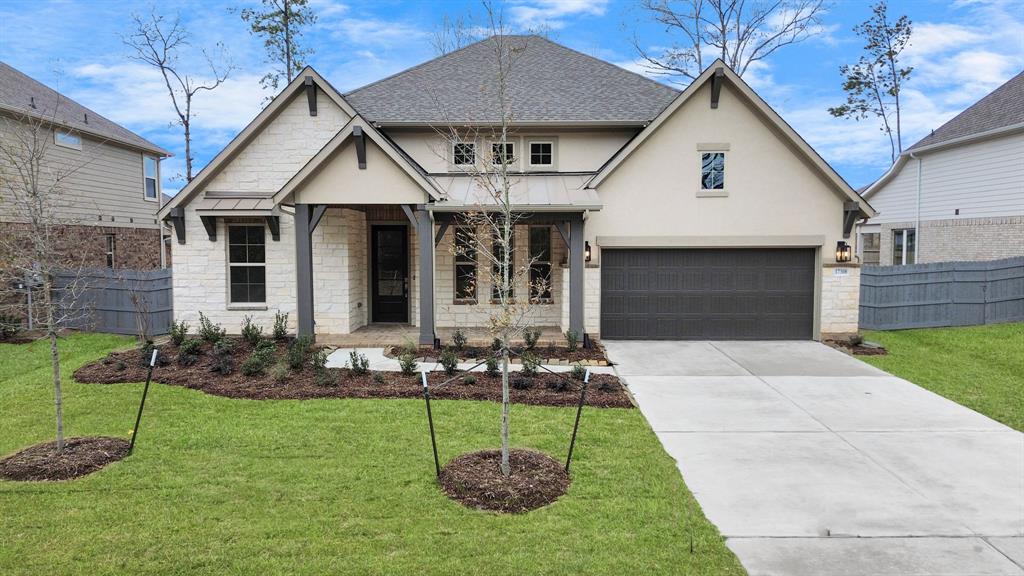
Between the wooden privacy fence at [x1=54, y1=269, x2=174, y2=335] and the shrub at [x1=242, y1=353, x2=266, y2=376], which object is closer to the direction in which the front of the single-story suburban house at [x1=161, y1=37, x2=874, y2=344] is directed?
the shrub

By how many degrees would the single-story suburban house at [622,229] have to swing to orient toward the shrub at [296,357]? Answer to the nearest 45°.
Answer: approximately 45° to its right

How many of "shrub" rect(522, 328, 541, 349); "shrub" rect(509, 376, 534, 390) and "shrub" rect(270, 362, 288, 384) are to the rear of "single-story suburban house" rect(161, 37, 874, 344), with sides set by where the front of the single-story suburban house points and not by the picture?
0

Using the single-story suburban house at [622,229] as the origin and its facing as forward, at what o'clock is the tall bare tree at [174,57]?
The tall bare tree is roughly at 4 o'clock from the single-story suburban house.

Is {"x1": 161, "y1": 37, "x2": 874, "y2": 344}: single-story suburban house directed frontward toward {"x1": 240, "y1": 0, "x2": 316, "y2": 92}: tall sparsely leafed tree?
no

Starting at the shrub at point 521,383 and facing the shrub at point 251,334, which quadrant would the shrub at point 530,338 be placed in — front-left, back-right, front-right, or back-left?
front-right

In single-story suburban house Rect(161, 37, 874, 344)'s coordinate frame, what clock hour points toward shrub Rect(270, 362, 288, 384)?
The shrub is roughly at 2 o'clock from the single-story suburban house.

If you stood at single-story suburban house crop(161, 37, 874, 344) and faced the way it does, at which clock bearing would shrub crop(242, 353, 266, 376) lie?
The shrub is roughly at 2 o'clock from the single-story suburban house.

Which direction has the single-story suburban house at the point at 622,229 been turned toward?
toward the camera

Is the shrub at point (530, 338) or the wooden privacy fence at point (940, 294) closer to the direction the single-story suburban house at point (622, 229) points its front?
the shrub

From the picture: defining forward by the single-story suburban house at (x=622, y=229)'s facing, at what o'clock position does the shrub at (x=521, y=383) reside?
The shrub is roughly at 1 o'clock from the single-story suburban house.

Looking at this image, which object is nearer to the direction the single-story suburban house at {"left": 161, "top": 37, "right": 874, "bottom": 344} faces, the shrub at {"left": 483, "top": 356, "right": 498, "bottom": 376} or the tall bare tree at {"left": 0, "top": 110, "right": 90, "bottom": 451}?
the shrub

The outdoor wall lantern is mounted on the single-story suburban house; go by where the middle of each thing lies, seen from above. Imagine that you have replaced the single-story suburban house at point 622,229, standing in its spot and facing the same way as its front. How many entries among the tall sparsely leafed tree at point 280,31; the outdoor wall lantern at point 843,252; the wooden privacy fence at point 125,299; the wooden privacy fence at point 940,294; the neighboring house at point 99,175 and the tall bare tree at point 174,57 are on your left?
2

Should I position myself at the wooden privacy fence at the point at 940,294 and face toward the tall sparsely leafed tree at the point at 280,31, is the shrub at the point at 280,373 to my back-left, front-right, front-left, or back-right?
front-left

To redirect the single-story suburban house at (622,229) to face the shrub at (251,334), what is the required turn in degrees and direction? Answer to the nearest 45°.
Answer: approximately 90° to its right

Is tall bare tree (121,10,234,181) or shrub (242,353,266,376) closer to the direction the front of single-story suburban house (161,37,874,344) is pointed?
the shrub

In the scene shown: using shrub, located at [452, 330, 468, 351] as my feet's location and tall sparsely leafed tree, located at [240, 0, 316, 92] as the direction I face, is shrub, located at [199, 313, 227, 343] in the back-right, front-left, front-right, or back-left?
front-left

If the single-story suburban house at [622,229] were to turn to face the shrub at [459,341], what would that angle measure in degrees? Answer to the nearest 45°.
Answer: approximately 45° to its right

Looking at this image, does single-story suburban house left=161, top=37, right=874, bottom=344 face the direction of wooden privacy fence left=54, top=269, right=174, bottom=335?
no

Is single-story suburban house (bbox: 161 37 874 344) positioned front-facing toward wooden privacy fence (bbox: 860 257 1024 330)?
no
